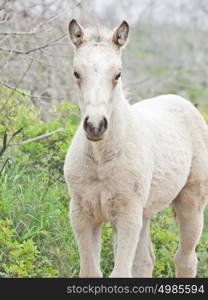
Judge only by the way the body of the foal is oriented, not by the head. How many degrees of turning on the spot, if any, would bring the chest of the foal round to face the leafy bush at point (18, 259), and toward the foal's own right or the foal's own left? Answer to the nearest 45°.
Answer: approximately 90° to the foal's own right

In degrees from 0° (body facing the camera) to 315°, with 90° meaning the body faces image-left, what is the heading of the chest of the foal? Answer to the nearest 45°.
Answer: approximately 45°
